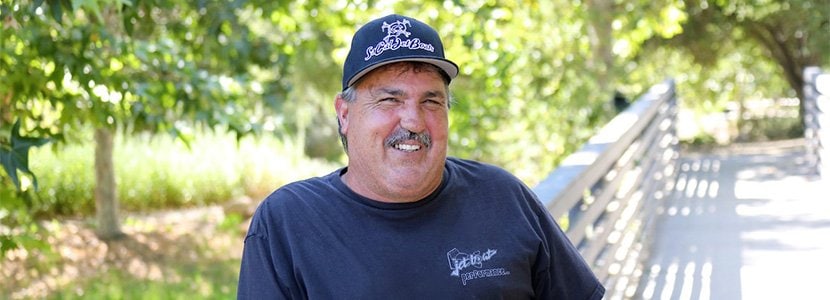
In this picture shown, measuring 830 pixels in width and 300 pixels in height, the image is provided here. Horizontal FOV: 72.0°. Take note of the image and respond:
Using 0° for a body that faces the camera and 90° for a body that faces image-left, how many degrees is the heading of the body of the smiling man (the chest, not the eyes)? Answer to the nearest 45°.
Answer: approximately 0°

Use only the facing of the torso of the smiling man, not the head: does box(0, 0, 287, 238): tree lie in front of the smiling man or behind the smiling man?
behind
